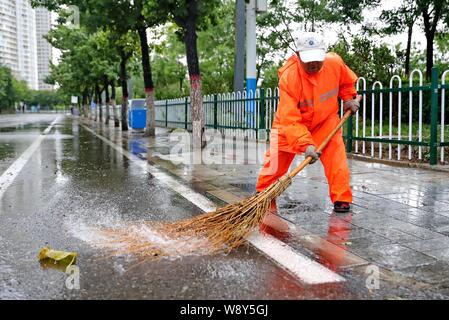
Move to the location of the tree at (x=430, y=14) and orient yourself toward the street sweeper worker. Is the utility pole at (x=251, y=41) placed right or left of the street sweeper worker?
right

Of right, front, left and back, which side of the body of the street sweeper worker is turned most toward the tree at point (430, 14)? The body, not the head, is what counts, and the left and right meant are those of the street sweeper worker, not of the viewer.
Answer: back

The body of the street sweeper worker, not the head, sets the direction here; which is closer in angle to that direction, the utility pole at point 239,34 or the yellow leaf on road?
the yellow leaf on road

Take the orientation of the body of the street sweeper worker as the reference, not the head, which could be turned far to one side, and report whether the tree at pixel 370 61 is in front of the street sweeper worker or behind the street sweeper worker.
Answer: behind

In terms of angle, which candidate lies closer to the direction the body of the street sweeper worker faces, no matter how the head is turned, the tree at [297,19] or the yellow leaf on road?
the yellow leaf on road

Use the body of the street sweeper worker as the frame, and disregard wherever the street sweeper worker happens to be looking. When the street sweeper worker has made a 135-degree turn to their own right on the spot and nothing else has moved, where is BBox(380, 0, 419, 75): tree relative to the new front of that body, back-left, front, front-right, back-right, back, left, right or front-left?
front-right

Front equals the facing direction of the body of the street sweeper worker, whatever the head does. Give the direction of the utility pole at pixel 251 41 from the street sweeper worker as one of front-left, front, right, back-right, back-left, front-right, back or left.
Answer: back

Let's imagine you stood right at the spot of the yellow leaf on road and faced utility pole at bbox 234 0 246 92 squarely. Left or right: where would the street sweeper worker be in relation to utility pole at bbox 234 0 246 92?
right

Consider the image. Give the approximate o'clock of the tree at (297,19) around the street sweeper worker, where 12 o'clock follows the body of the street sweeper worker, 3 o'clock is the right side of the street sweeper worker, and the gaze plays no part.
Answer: The tree is roughly at 6 o'clock from the street sweeper worker.

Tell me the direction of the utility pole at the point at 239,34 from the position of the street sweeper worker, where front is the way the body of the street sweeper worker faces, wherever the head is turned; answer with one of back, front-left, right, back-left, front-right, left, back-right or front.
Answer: back

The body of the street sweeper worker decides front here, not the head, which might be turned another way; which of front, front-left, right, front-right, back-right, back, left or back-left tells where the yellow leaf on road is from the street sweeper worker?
front-right

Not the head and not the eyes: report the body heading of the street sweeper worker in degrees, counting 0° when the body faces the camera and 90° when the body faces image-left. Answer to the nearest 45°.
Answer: approximately 0°
